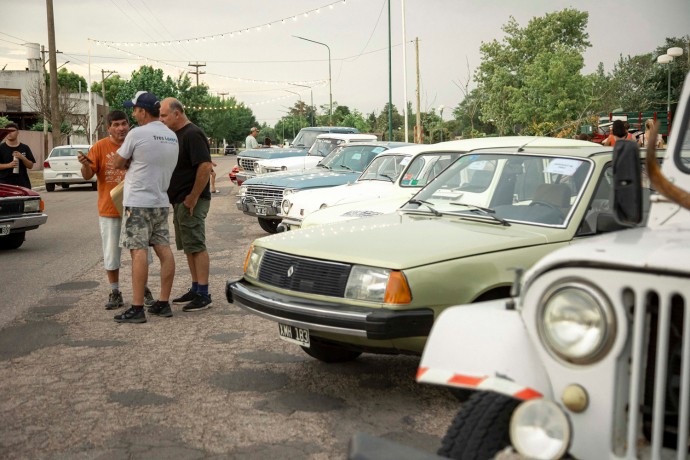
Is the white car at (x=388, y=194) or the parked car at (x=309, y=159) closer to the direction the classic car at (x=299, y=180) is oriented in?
the white car

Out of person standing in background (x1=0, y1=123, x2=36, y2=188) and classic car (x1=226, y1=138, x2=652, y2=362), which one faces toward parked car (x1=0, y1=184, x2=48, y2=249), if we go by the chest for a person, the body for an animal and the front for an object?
the person standing in background

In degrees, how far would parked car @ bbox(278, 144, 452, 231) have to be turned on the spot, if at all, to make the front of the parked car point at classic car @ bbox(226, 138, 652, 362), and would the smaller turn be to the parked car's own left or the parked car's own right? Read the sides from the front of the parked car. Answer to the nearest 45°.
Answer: approximately 45° to the parked car's own left

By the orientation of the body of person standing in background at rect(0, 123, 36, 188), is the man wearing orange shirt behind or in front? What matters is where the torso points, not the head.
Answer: in front

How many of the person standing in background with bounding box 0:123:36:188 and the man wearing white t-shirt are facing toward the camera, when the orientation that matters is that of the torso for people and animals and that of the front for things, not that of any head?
1

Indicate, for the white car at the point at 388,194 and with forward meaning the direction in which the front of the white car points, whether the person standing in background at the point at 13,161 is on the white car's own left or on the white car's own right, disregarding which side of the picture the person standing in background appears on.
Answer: on the white car's own right

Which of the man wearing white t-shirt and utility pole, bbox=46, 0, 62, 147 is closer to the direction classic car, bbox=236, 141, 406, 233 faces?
the man wearing white t-shirt

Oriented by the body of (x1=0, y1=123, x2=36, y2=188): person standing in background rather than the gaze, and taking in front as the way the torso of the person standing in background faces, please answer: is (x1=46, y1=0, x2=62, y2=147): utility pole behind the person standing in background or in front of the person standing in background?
behind

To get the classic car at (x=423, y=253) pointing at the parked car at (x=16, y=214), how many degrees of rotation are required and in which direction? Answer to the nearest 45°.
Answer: approximately 90° to its right

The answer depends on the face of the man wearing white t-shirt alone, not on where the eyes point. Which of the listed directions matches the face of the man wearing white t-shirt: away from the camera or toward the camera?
away from the camera

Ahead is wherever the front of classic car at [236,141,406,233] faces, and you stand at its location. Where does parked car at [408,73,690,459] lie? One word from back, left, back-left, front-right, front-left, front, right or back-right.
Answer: front-left

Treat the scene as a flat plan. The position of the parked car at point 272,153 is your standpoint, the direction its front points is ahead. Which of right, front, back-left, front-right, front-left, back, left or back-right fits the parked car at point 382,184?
front-left

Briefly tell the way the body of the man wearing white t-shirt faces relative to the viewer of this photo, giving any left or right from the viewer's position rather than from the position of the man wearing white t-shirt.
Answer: facing away from the viewer and to the left of the viewer

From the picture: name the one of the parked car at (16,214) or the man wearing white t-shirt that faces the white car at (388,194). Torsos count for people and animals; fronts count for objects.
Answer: the parked car
